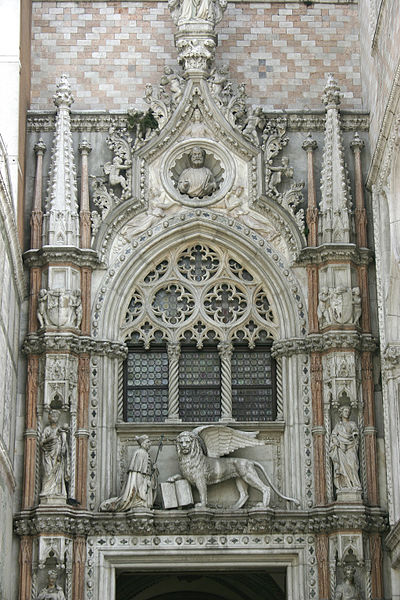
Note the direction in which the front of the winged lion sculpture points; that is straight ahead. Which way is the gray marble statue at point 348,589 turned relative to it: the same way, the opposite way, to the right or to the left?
to the left

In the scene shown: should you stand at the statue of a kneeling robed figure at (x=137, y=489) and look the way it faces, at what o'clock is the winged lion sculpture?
The winged lion sculpture is roughly at 12 o'clock from the statue of a kneeling robed figure.

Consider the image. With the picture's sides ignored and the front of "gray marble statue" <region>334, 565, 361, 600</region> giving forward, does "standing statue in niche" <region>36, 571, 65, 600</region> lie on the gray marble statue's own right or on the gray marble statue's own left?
on the gray marble statue's own right

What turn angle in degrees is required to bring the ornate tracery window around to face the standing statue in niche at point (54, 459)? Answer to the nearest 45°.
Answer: approximately 90° to its right

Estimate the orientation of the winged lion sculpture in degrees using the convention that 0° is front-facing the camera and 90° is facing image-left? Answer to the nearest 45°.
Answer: approximately 90°

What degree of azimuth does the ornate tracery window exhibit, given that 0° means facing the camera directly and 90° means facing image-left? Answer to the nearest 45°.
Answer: approximately 0°

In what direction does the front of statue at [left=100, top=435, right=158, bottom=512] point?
to the viewer's right

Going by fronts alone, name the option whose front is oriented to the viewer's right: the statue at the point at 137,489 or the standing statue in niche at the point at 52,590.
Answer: the statue at the point at 137,489
